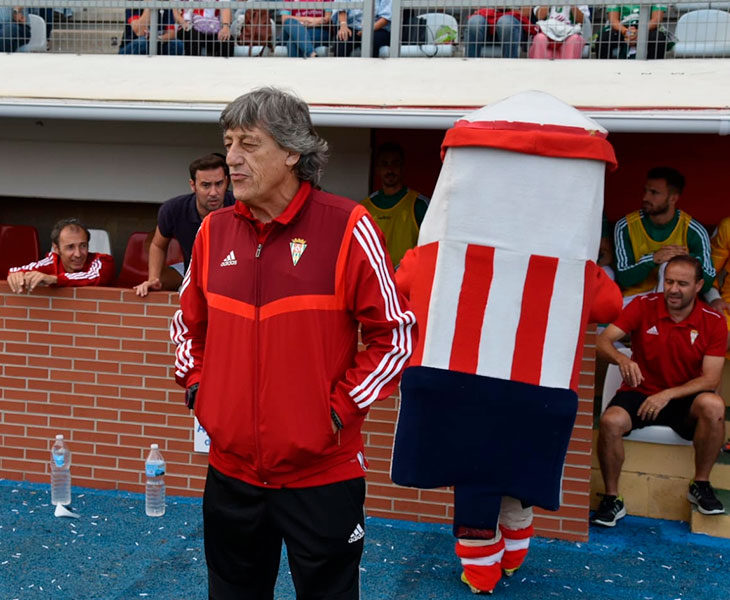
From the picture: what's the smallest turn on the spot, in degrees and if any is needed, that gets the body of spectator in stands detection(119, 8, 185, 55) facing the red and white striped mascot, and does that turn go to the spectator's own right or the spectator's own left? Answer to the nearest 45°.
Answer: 0° — they already face it

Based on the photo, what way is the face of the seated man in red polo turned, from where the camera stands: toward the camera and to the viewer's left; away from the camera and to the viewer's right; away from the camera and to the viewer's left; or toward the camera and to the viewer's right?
toward the camera and to the viewer's left

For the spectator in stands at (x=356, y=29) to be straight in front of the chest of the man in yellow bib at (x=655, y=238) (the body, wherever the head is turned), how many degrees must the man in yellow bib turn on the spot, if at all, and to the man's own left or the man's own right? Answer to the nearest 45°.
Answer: approximately 90° to the man's own right

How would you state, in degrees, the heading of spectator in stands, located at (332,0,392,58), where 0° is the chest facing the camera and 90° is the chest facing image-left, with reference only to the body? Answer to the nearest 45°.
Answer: approximately 0°

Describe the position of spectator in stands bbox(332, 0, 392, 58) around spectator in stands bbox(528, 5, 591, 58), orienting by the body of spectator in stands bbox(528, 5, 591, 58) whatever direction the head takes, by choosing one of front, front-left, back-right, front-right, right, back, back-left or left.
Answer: right

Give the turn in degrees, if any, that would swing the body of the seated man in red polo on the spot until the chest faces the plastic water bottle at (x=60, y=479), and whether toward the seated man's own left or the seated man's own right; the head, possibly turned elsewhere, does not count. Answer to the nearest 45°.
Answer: approximately 90° to the seated man's own right

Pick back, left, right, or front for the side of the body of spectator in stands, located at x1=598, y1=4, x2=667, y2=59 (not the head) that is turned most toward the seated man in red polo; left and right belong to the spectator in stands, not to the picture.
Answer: front

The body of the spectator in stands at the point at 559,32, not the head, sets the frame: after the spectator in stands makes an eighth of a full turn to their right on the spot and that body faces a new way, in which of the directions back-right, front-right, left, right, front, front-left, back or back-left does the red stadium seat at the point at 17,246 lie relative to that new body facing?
front-right

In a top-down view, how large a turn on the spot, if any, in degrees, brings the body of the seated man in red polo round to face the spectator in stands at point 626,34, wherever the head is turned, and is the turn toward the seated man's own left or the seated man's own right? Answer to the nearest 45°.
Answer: approximately 180°

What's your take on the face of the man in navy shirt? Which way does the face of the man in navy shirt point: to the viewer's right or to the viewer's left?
to the viewer's right

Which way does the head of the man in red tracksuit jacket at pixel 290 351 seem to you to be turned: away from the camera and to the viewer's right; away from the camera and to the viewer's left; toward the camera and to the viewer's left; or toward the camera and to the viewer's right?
toward the camera and to the viewer's left
